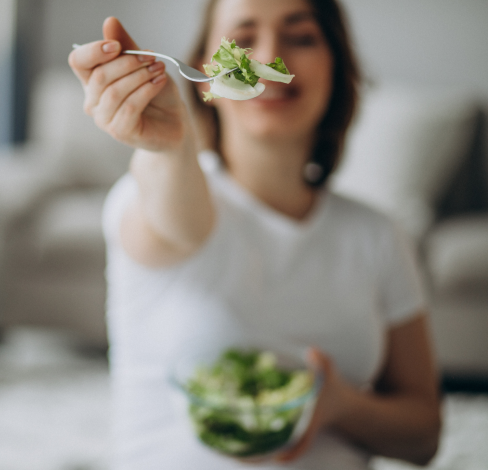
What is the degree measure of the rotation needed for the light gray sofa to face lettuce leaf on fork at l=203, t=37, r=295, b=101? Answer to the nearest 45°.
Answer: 0° — it already faces it

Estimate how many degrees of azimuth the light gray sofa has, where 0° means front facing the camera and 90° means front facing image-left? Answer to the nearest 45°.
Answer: approximately 0°
